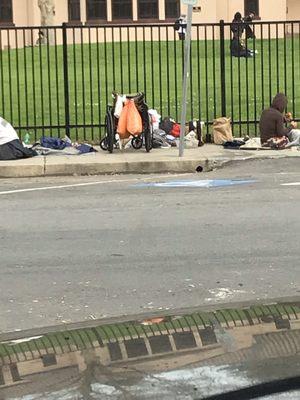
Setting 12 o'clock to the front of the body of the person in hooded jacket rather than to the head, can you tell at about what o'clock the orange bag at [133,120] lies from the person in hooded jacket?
The orange bag is roughly at 7 o'clock from the person in hooded jacket.

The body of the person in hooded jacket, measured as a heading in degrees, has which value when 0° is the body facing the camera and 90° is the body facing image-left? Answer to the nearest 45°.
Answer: approximately 225°

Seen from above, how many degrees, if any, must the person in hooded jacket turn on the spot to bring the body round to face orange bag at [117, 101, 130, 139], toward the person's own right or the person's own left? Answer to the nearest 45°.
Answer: approximately 135° to the person's own left
